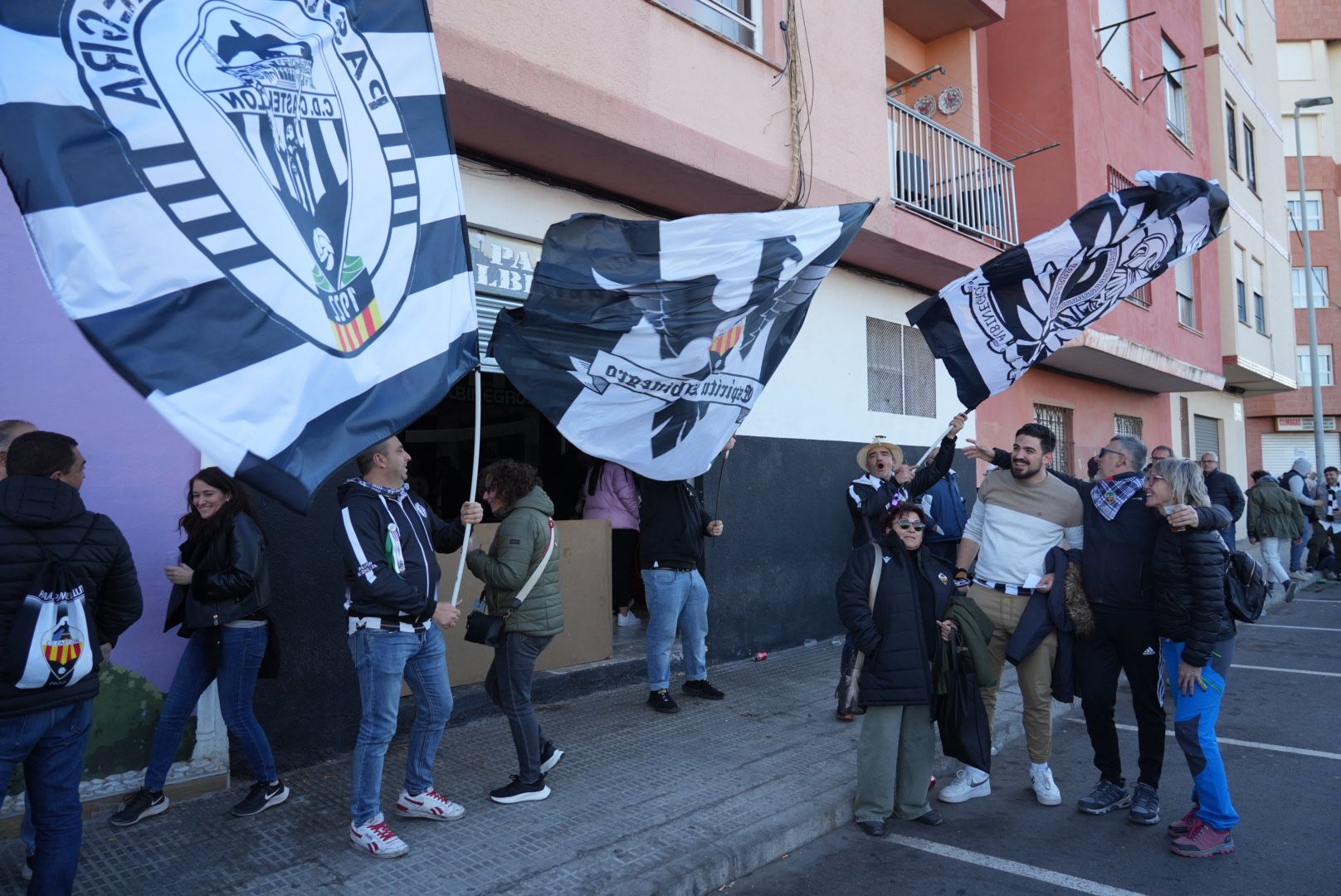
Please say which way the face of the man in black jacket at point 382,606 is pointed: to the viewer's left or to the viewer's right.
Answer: to the viewer's right

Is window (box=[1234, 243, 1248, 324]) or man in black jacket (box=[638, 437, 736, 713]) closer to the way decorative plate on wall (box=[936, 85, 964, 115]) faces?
the man in black jacket

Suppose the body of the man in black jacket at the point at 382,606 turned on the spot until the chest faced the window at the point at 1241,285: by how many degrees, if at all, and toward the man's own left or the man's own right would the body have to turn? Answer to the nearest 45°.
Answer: approximately 90° to the man's own left

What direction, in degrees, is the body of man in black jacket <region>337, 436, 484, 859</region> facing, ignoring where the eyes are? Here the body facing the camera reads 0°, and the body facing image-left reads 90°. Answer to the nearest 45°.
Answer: approximately 315°
